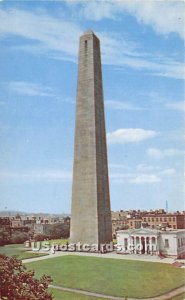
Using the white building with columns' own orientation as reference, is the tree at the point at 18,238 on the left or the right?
on its right

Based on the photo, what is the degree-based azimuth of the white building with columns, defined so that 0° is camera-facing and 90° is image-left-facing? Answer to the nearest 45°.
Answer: approximately 45°

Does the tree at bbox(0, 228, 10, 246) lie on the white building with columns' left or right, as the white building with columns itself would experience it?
on its right
